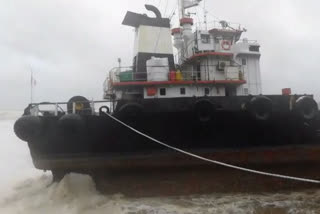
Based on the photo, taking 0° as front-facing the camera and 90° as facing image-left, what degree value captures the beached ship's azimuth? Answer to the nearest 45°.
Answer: approximately 270°
